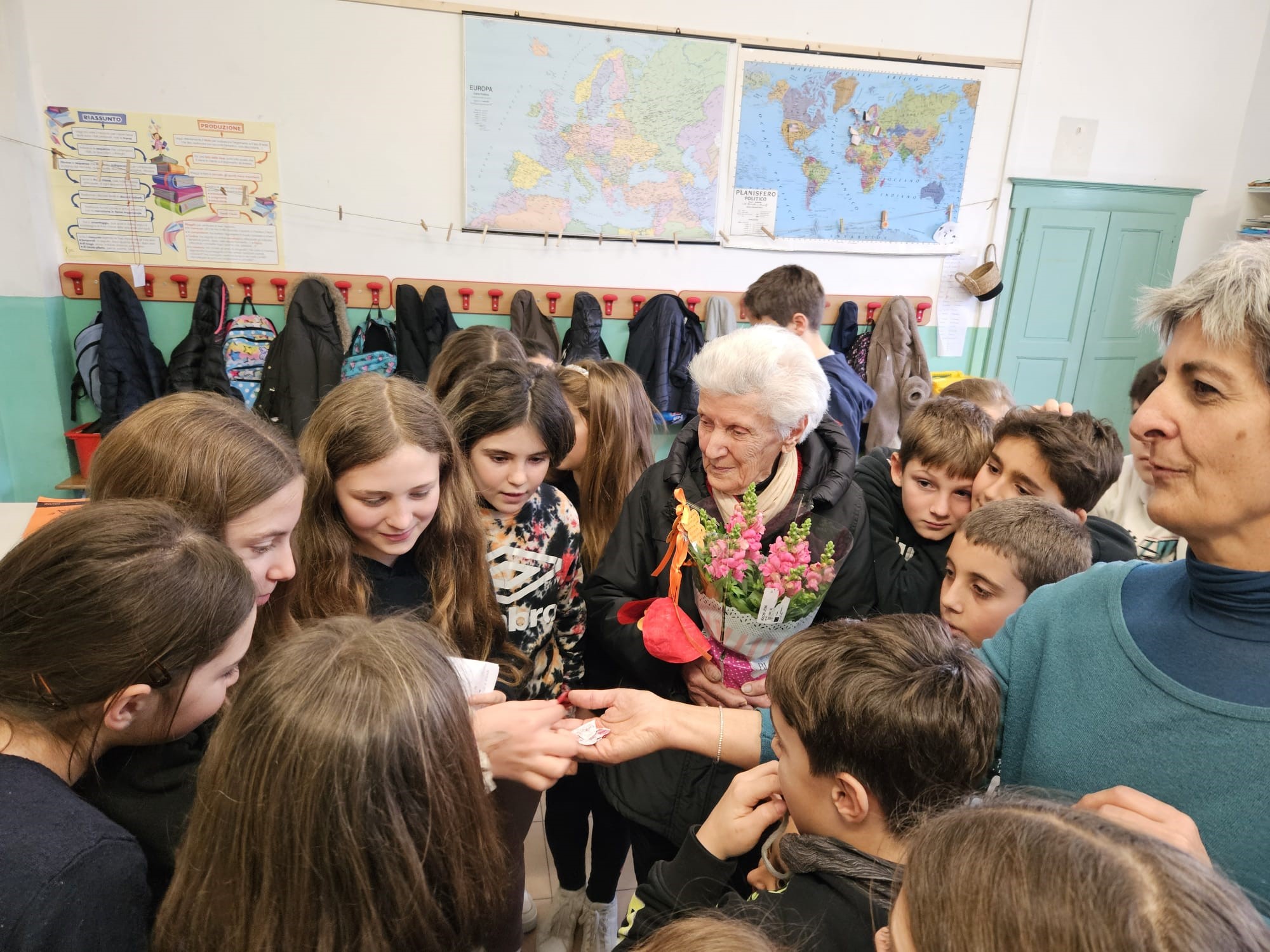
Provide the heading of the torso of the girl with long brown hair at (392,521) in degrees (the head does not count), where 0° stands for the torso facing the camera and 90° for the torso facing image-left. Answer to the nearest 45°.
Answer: approximately 315°

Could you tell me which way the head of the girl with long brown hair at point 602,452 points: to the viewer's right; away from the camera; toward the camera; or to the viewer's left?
to the viewer's left

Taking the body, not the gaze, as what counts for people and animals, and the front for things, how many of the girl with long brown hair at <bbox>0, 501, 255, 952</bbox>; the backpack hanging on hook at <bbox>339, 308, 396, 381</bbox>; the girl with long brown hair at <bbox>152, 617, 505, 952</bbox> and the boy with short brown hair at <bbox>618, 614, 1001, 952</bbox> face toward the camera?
1

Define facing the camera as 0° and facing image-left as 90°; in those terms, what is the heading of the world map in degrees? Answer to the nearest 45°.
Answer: approximately 0°

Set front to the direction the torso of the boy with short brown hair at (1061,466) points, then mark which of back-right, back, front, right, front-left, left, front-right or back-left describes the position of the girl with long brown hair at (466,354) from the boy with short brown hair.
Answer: front-right

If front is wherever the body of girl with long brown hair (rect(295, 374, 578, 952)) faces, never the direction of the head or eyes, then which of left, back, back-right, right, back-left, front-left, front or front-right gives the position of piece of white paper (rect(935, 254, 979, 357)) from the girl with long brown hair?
left

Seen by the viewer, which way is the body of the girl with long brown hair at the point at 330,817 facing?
away from the camera

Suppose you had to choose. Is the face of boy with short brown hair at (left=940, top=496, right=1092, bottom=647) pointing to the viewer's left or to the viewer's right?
to the viewer's left

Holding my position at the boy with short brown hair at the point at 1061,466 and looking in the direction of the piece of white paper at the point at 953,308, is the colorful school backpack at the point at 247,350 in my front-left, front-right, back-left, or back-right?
front-left

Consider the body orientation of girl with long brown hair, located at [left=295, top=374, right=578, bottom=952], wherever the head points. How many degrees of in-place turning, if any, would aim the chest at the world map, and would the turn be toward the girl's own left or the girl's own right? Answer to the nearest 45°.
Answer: approximately 90° to the girl's own left

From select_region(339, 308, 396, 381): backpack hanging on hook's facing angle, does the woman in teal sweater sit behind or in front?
in front

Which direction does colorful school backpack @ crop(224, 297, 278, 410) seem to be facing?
toward the camera

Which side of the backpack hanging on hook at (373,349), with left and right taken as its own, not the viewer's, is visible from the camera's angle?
front

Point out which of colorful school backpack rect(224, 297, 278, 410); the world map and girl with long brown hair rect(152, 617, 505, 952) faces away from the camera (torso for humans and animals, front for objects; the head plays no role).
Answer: the girl with long brown hair

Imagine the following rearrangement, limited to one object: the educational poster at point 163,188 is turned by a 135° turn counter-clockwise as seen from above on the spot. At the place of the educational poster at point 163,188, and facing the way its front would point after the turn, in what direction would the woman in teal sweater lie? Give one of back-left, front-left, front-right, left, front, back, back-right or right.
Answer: back-right

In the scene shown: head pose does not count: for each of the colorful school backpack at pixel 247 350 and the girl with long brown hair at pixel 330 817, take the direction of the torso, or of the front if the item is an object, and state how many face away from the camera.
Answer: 1

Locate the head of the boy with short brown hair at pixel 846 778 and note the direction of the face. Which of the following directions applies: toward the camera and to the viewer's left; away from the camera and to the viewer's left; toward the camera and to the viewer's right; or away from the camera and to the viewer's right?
away from the camera and to the viewer's left

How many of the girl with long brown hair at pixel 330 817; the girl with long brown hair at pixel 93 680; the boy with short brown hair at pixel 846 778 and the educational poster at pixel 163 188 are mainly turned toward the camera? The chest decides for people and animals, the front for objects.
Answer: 1
